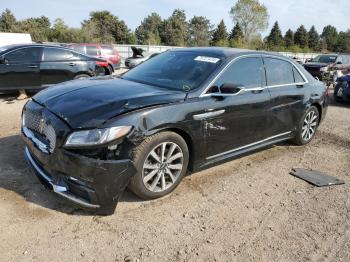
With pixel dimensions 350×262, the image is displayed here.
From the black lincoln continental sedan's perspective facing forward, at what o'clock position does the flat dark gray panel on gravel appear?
The flat dark gray panel on gravel is roughly at 7 o'clock from the black lincoln continental sedan.

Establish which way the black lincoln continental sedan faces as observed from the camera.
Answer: facing the viewer and to the left of the viewer
